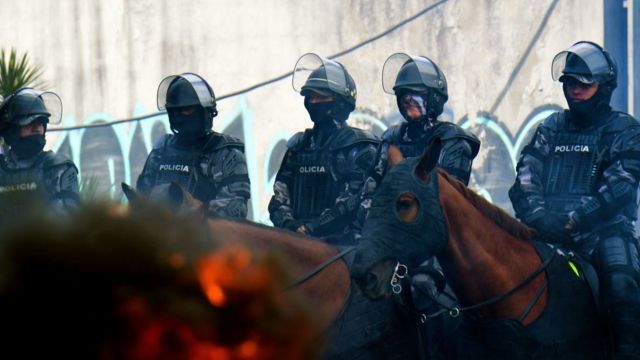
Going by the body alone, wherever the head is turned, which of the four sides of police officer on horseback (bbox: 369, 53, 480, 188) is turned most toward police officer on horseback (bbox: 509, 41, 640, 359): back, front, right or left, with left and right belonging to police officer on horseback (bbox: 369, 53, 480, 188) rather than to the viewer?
left

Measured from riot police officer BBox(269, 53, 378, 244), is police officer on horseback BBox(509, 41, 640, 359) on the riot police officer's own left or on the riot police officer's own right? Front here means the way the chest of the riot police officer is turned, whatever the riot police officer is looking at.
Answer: on the riot police officer's own left

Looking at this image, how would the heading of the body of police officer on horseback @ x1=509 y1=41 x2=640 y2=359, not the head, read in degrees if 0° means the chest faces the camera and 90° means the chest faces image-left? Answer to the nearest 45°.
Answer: approximately 45°

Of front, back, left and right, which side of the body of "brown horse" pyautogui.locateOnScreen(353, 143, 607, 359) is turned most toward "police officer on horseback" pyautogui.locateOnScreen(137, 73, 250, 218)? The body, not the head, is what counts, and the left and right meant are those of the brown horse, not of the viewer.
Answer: right

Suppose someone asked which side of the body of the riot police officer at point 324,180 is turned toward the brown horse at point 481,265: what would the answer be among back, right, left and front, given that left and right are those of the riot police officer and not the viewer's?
left

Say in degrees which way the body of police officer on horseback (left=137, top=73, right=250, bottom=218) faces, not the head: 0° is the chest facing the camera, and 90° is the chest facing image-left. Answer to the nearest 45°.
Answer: approximately 45°

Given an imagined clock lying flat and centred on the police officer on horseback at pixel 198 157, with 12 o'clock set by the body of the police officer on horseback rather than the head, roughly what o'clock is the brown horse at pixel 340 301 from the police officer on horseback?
The brown horse is roughly at 10 o'clock from the police officer on horseback.
